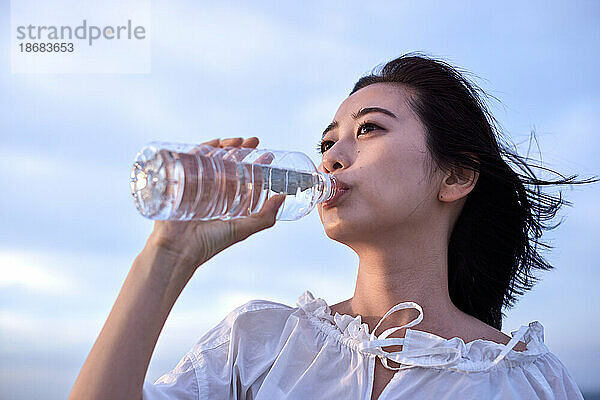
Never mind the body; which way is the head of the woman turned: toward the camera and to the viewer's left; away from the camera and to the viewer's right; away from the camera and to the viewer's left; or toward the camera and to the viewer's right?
toward the camera and to the viewer's left

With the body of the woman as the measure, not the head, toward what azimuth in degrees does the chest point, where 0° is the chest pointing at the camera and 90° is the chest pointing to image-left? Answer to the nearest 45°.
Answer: approximately 45°
